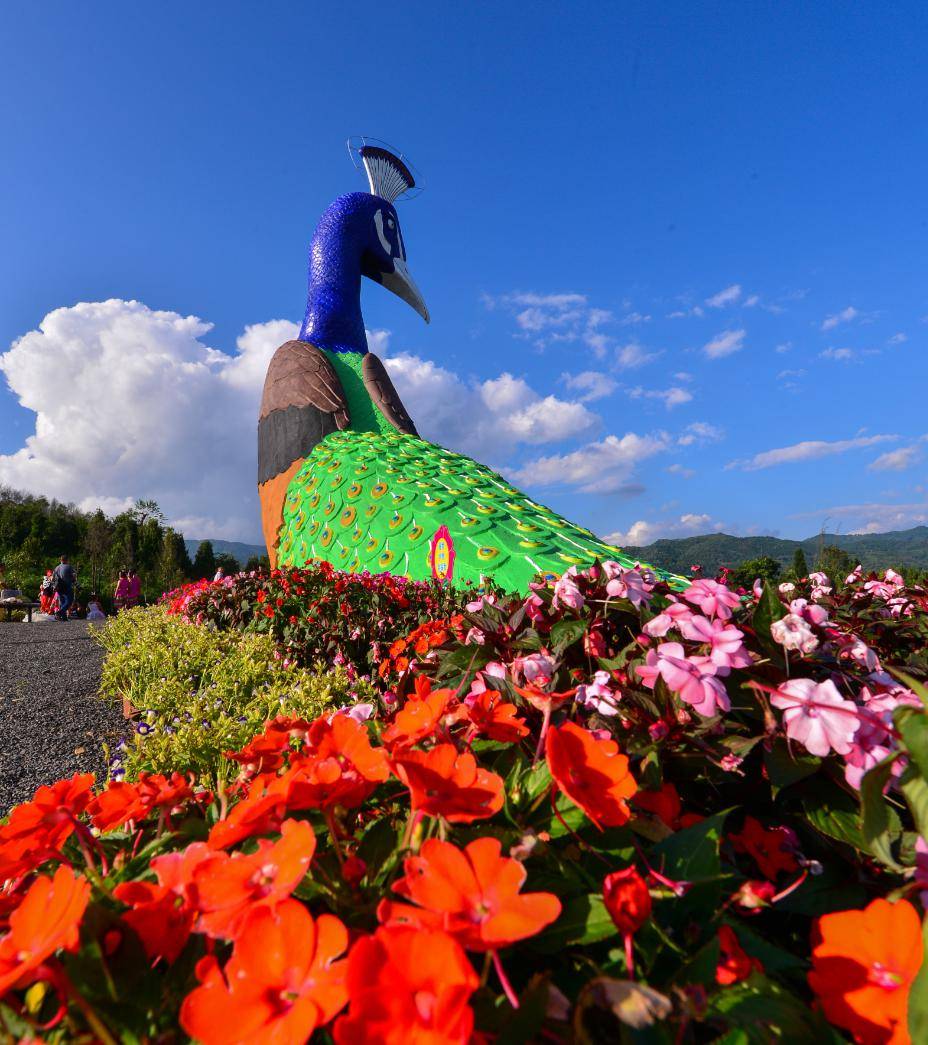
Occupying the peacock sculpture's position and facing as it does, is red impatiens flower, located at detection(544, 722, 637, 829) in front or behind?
behind

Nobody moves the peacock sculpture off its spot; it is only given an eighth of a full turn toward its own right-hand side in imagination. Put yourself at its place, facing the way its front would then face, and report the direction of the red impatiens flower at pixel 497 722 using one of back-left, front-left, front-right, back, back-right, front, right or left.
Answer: back

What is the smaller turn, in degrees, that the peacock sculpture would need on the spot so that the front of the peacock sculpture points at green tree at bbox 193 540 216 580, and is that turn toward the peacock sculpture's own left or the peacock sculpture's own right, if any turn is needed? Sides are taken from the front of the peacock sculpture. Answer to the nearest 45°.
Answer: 0° — it already faces it

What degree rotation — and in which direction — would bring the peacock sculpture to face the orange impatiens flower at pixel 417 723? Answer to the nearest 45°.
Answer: approximately 135° to its left

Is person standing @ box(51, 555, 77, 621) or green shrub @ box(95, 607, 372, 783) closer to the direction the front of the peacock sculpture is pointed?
the person standing

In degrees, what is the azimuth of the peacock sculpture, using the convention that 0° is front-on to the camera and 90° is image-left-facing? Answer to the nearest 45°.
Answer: approximately 135°

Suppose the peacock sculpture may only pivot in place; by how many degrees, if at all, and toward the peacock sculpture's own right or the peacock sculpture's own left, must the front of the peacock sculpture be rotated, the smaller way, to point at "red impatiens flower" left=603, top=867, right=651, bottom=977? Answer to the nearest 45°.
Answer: approximately 135° to the peacock sculpture's own left

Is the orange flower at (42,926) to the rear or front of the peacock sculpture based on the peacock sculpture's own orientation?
to the rear

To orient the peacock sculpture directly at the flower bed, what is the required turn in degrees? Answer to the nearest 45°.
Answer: approximately 135° to its left

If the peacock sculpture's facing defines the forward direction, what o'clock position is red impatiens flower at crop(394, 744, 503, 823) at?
The red impatiens flower is roughly at 7 o'clock from the peacock sculpture.
